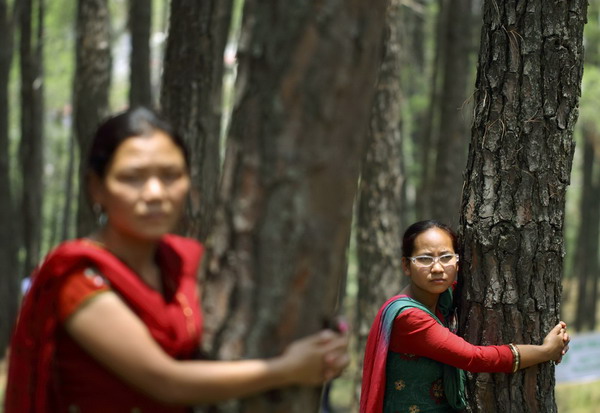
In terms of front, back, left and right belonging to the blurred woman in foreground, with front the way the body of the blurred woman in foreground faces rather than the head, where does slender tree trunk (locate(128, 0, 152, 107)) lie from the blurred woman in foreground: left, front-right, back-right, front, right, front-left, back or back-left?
back-left

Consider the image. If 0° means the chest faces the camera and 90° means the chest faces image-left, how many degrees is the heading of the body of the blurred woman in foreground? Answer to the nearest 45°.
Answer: approximately 315°

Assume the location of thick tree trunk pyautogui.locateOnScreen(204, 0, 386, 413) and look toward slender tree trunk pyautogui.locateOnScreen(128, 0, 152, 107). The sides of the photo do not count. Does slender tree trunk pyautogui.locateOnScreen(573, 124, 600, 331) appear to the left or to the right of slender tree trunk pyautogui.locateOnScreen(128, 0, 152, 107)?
right
